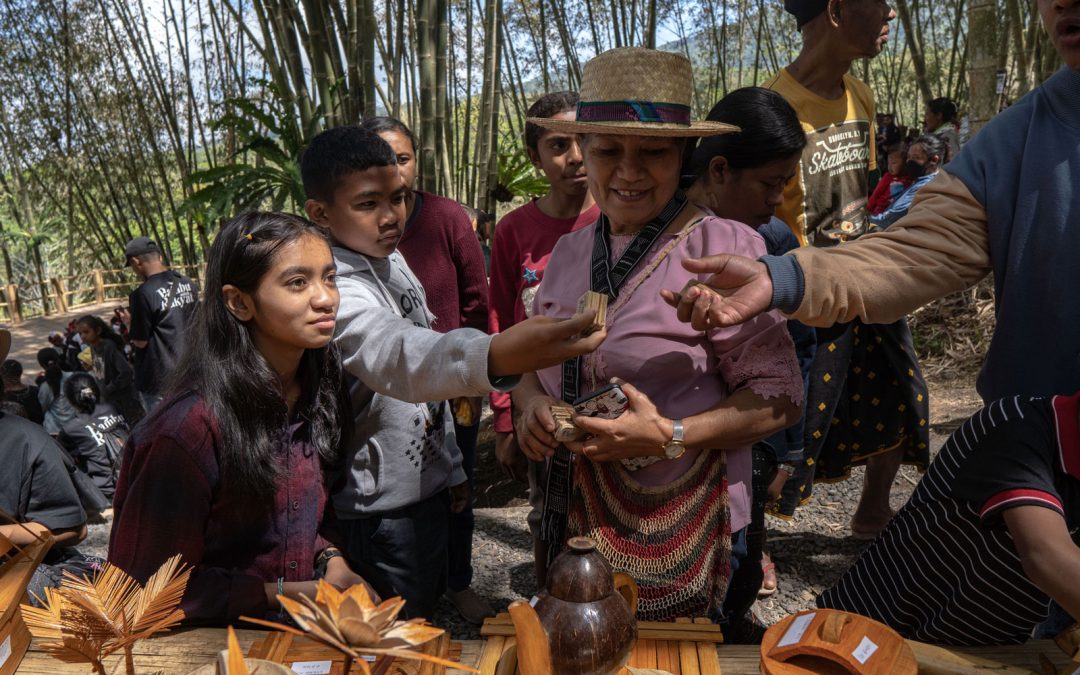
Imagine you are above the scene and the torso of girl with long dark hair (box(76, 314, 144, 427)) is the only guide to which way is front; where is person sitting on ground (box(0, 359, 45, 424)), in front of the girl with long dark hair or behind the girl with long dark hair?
in front

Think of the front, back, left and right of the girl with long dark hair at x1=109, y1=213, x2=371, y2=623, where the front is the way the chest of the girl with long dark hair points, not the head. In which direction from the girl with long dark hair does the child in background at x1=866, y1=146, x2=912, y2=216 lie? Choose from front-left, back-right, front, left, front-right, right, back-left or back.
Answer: left

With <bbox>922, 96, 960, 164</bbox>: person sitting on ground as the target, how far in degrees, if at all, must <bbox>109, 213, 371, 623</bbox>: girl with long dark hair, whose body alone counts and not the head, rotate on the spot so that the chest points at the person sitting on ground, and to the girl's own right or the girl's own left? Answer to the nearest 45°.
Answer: approximately 90° to the girl's own left

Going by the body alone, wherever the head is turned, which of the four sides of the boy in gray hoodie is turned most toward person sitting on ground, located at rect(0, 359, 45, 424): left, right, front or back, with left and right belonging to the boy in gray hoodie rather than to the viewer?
back

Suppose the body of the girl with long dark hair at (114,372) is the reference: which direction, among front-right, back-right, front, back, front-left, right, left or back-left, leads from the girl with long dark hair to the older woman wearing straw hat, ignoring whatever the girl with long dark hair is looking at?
front-left

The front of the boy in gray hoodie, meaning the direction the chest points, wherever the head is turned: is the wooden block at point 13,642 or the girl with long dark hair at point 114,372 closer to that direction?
the wooden block

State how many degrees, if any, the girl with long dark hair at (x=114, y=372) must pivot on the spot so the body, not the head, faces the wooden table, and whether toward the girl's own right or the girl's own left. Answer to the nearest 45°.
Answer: approximately 45° to the girl's own left
